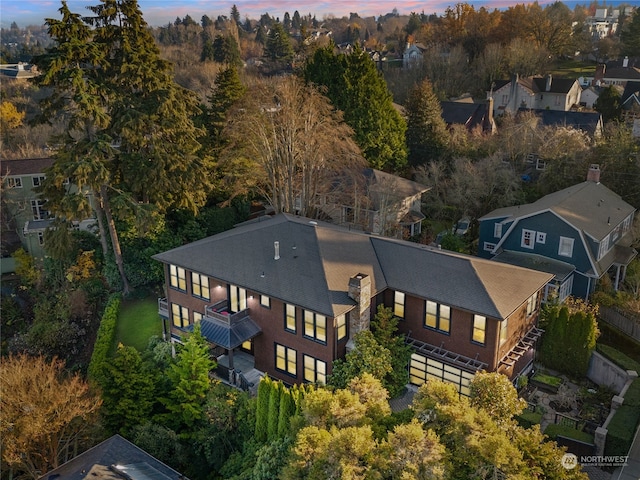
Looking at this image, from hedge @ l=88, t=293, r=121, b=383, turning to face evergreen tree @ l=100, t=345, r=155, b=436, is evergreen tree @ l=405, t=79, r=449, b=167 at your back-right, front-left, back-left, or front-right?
back-left

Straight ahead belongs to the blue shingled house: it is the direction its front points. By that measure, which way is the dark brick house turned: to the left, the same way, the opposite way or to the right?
to the right

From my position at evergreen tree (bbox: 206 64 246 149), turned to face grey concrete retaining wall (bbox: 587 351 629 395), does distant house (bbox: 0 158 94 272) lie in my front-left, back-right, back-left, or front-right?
front-right

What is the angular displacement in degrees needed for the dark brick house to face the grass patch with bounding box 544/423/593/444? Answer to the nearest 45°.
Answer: approximately 90° to its left

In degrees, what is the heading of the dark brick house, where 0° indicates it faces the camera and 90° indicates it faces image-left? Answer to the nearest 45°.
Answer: approximately 45°

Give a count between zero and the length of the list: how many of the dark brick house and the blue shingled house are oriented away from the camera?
0
